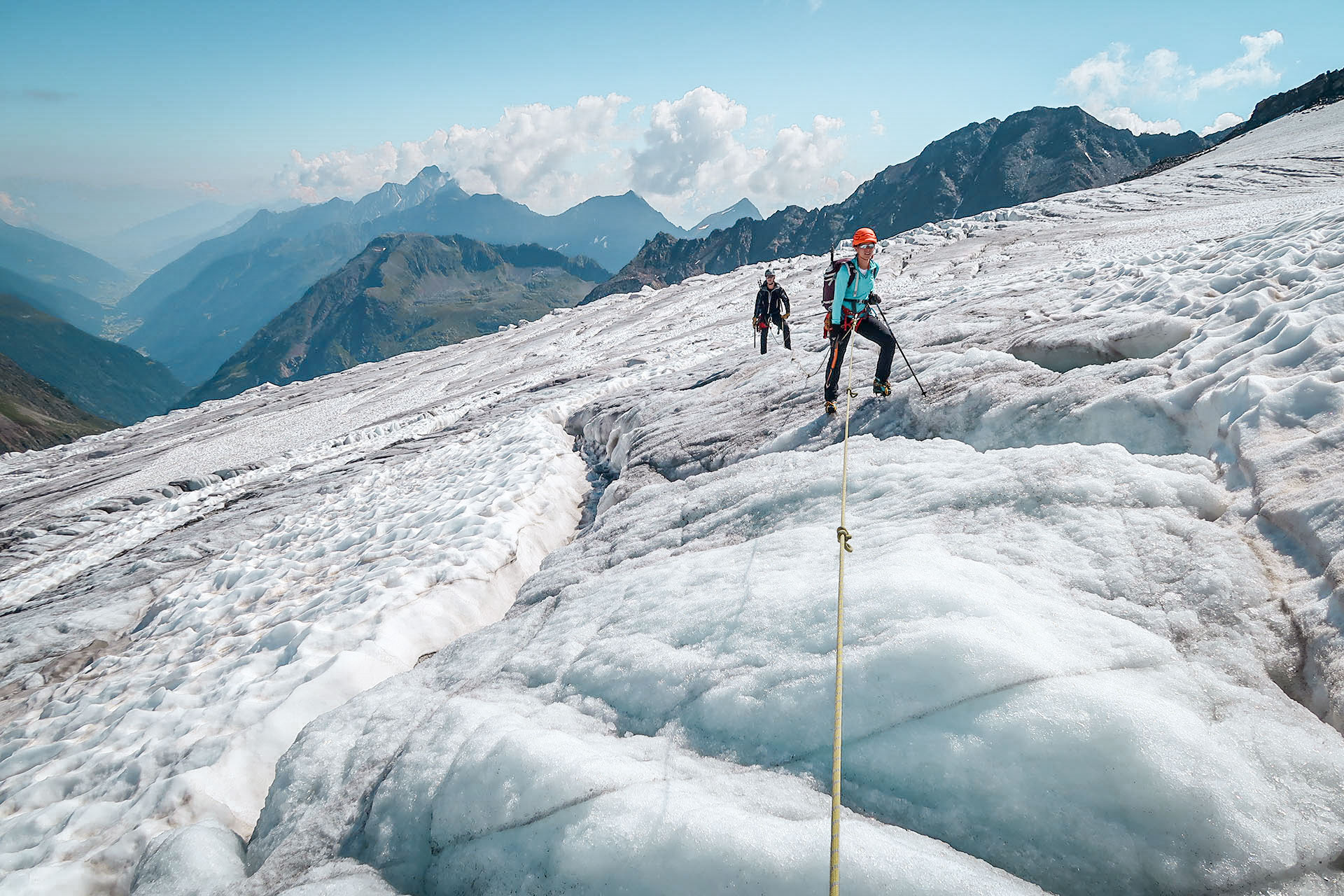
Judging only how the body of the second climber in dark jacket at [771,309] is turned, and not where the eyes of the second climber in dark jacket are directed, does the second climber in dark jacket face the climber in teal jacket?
yes

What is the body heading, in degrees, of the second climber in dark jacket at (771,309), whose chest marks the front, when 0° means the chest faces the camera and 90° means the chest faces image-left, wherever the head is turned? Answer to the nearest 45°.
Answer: approximately 0°

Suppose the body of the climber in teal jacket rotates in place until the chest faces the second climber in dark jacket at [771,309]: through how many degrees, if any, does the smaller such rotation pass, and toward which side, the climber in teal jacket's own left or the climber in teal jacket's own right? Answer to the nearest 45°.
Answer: approximately 135° to the climber in teal jacket's own left
